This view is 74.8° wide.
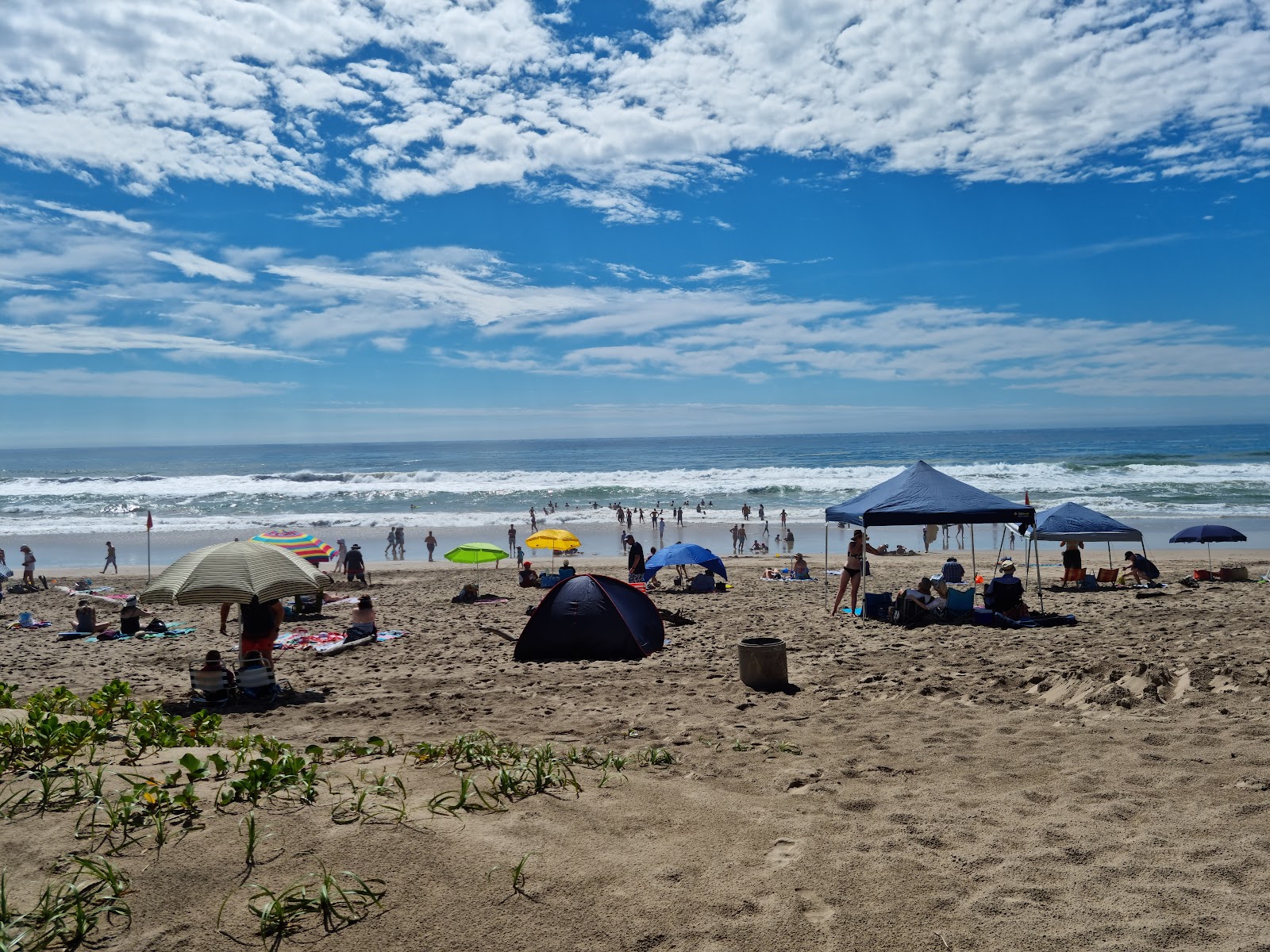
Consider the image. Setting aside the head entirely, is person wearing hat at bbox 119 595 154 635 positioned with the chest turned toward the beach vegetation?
no

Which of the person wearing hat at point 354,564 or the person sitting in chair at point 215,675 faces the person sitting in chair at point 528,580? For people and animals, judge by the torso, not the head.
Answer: the person sitting in chair at point 215,675

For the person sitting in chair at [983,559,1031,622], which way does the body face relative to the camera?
away from the camera

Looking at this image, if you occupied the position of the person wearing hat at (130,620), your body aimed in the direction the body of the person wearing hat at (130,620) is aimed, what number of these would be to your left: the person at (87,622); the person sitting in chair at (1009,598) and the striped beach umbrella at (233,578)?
1

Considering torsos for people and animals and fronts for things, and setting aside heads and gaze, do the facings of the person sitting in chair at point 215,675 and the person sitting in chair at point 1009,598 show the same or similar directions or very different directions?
same or similar directions

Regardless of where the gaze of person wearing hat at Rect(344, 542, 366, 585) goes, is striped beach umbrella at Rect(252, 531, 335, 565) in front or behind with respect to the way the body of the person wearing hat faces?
behind

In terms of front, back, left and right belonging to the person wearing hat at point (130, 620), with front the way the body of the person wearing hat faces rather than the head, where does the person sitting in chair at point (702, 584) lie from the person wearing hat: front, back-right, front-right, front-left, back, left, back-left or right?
front-right

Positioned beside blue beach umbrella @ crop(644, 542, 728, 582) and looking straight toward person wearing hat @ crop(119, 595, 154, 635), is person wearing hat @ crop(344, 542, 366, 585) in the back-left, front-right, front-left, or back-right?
front-right

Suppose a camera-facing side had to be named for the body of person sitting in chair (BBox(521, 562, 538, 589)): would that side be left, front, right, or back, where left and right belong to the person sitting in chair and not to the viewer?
back

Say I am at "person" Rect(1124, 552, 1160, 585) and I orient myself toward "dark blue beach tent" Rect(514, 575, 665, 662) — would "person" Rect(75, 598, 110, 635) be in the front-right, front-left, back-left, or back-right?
front-right

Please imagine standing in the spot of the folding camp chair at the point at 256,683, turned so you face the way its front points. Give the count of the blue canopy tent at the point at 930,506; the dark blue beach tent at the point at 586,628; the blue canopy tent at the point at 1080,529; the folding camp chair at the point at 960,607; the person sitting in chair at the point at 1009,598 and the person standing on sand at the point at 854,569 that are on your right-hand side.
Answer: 6

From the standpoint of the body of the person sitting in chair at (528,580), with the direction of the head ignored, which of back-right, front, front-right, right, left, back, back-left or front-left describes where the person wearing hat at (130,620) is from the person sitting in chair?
back-left

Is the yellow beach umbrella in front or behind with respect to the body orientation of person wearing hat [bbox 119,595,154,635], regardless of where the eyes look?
in front

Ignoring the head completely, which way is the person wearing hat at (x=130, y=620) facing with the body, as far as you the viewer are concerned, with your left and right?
facing away from the viewer and to the right of the viewer

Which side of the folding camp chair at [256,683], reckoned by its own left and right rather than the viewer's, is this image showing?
back

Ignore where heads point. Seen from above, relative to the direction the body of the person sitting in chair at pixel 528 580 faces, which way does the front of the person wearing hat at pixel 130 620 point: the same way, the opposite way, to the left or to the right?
the same way

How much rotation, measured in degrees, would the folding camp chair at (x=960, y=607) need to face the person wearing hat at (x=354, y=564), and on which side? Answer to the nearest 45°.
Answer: approximately 90° to its left
